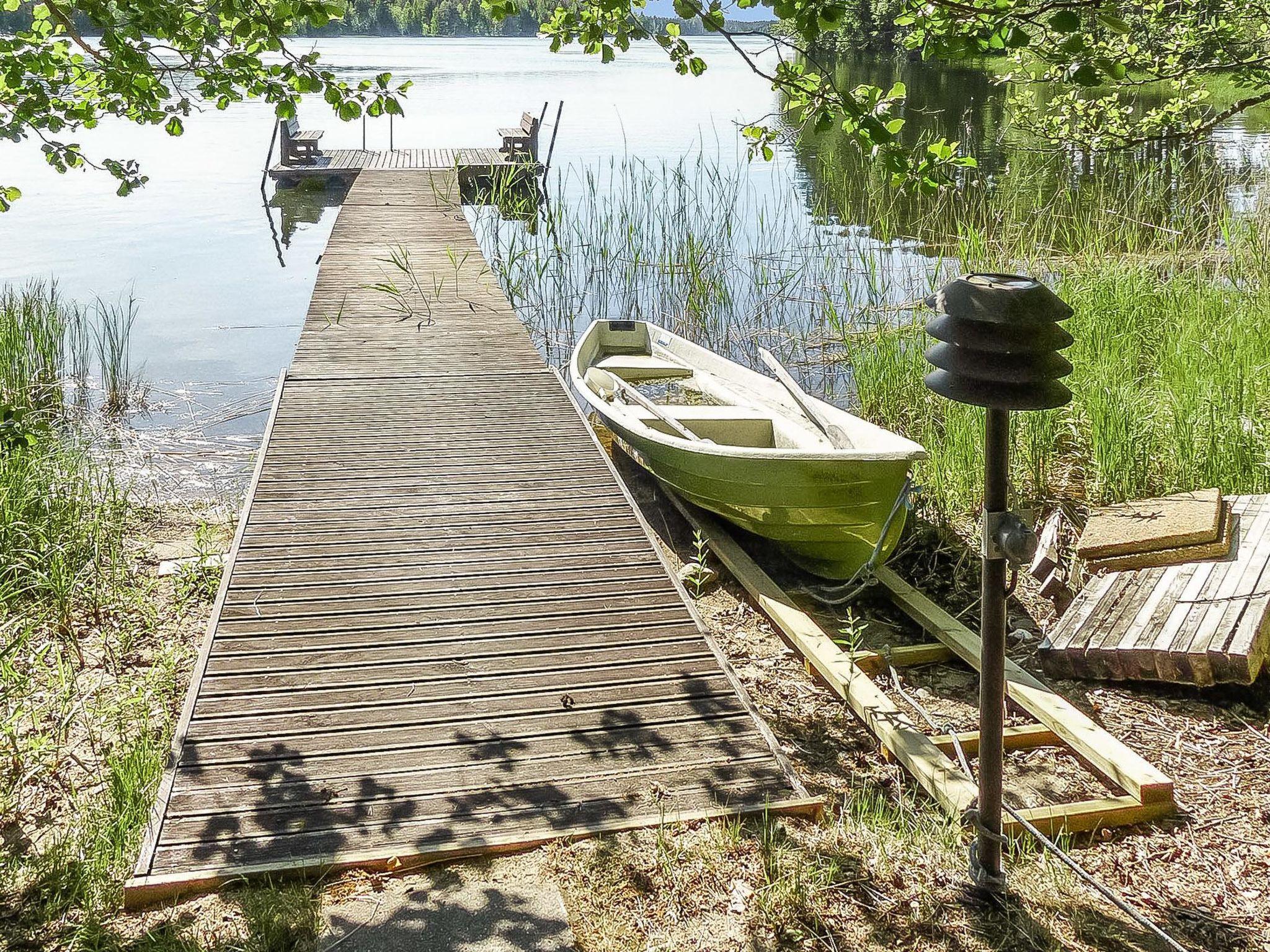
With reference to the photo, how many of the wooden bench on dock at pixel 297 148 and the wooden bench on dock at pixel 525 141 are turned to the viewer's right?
1

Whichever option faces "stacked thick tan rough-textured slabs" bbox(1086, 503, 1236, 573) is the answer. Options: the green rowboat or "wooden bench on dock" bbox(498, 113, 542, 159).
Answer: the green rowboat

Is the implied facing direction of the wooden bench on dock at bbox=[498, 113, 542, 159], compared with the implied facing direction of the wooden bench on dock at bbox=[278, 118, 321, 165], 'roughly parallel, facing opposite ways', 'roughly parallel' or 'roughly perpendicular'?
roughly parallel, facing opposite ways

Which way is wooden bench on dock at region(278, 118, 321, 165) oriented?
to the viewer's right

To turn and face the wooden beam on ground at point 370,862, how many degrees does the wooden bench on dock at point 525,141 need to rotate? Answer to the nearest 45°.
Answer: approximately 90° to its left

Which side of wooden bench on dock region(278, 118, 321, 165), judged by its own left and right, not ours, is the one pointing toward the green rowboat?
right

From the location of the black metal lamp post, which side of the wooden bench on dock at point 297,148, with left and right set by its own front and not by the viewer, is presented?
right

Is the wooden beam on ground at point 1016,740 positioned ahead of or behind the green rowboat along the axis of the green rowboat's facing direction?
ahead

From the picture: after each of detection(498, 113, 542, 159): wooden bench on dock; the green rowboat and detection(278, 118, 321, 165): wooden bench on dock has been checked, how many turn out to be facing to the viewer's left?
1

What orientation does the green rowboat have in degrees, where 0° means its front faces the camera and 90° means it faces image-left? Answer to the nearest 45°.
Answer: approximately 315°

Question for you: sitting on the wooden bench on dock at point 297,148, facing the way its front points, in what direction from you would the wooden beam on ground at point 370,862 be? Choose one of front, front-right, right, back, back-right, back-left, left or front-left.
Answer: right

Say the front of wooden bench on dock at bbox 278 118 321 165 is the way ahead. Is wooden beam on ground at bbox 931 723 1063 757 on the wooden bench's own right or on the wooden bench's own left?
on the wooden bench's own right

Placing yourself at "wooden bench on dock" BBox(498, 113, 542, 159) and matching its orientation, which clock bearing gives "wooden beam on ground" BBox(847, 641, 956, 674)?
The wooden beam on ground is roughly at 9 o'clock from the wooden bench on dock.

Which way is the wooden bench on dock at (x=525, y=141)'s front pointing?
to the viewer's left

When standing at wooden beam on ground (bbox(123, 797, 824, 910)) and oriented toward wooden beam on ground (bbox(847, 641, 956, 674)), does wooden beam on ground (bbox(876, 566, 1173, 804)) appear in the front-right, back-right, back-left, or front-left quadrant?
front-right

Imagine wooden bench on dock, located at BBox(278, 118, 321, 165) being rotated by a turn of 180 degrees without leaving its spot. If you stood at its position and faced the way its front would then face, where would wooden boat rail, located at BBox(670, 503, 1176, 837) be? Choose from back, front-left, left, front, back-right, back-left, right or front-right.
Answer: left

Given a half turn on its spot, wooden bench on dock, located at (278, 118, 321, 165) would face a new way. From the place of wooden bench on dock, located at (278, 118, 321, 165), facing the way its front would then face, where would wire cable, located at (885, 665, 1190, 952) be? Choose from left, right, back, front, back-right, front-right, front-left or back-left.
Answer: left
